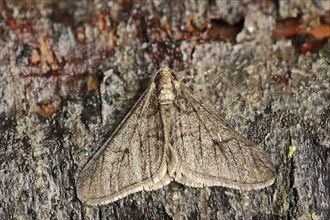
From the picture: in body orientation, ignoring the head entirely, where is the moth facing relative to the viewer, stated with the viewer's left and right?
facing away from the viewer
